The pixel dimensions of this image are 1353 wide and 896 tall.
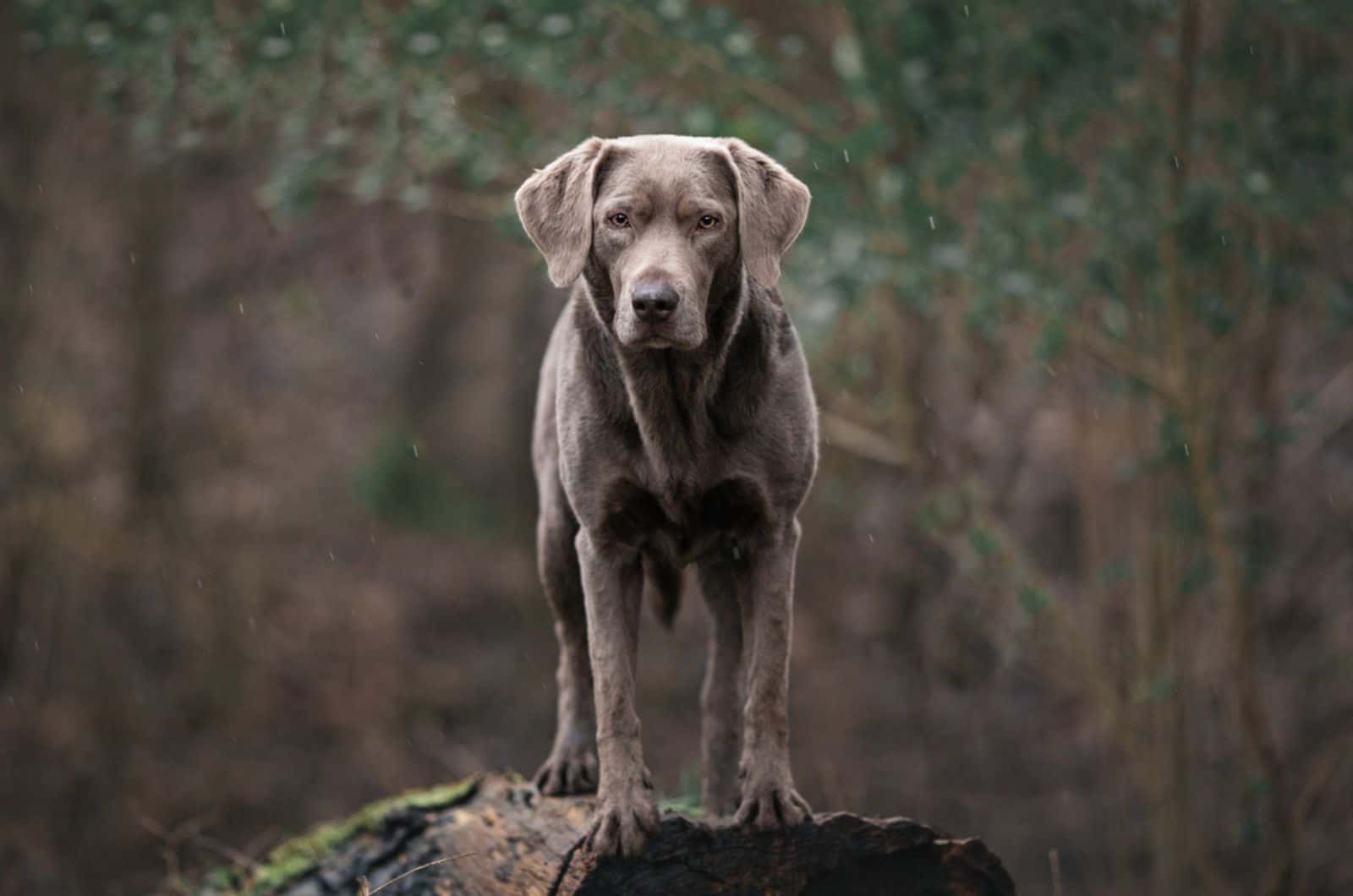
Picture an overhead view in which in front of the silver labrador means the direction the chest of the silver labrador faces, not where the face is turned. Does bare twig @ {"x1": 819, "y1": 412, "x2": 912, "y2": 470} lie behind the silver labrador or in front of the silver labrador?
behind

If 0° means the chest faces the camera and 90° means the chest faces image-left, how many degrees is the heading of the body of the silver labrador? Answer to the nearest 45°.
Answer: approximately 0°
